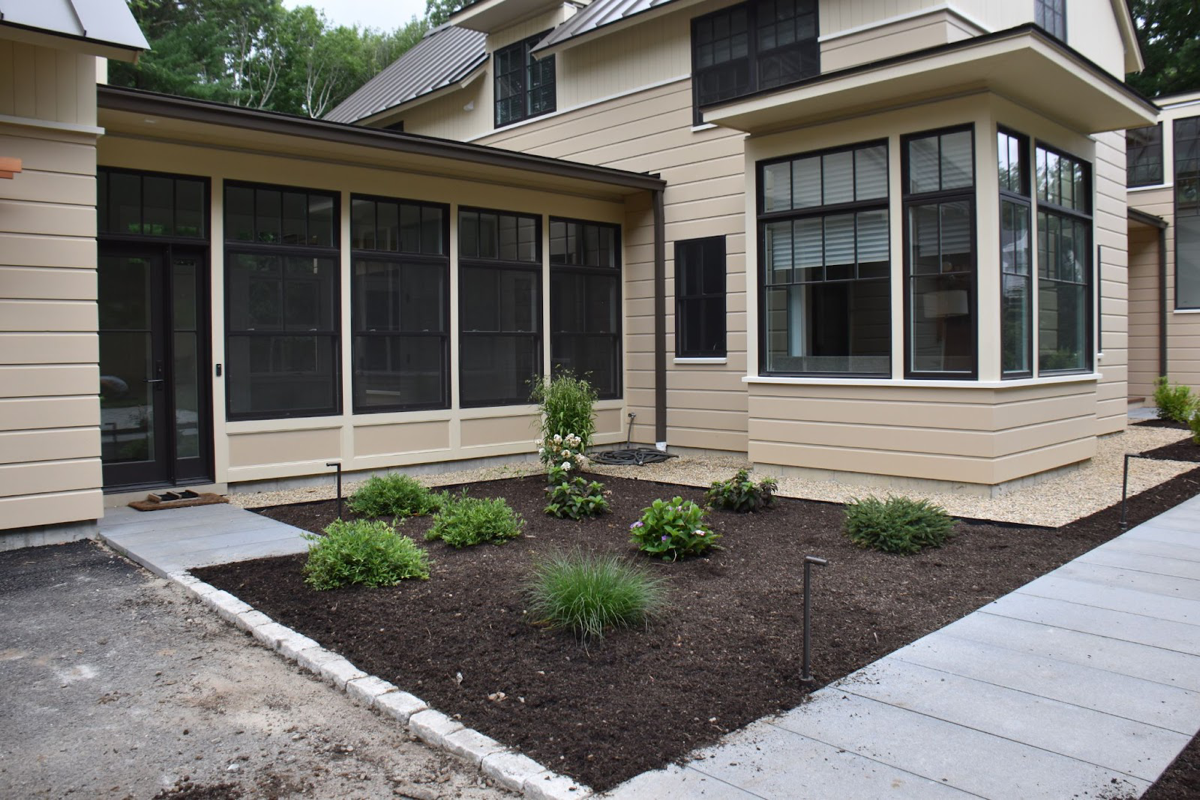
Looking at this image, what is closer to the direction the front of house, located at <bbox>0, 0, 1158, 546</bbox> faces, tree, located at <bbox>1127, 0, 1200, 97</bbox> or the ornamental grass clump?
the ornamental grass clump

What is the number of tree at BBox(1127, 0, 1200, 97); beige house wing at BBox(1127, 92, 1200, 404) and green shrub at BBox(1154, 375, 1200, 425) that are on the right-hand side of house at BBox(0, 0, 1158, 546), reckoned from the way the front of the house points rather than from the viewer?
0

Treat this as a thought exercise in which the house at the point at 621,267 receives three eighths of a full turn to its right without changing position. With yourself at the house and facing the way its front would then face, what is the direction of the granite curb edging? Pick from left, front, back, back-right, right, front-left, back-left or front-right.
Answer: left

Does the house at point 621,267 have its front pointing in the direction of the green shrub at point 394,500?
no

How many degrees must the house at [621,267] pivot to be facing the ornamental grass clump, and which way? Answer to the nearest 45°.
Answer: approximately 45° to its right

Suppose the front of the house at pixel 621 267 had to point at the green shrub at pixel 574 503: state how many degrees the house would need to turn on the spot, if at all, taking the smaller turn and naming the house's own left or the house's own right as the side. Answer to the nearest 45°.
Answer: approximately 45° to the house's own right

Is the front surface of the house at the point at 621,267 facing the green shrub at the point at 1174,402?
no

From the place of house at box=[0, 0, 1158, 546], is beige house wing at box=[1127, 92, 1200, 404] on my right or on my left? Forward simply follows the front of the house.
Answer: on my left

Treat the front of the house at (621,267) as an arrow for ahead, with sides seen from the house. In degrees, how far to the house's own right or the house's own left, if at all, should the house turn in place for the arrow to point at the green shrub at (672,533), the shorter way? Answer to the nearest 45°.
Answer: approximately 45° to the house's own right

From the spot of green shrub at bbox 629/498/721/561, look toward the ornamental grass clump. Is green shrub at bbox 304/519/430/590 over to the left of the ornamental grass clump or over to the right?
right

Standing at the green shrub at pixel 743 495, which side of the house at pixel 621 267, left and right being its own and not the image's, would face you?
front
